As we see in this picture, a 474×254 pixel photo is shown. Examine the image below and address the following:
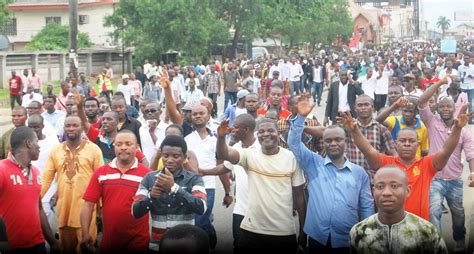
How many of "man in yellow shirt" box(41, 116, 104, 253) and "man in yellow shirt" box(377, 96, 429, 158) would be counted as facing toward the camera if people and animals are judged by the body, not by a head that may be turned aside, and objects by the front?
2

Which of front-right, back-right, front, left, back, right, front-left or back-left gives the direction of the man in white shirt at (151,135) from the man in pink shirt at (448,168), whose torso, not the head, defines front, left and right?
right

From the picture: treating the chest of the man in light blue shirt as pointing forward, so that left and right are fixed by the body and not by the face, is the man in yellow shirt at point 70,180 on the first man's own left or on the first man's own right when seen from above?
on the first man's own right

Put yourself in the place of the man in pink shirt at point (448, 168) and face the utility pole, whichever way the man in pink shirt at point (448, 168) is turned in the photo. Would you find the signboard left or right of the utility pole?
right

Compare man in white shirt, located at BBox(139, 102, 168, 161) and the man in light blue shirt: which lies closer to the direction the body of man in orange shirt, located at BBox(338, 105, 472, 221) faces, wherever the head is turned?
the man in light blue shirt

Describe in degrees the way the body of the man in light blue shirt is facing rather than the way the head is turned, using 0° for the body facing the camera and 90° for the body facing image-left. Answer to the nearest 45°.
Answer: approximately 0°

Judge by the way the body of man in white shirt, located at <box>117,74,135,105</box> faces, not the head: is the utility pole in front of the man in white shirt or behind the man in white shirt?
behind

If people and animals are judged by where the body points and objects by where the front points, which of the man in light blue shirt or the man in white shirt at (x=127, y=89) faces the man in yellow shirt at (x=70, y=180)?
the man in white shirt

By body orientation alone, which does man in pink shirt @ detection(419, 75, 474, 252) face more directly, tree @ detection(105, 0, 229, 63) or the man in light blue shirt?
the man in light blue shirt

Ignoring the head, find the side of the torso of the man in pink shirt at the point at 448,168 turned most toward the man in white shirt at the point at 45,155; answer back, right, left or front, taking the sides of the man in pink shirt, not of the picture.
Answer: right
